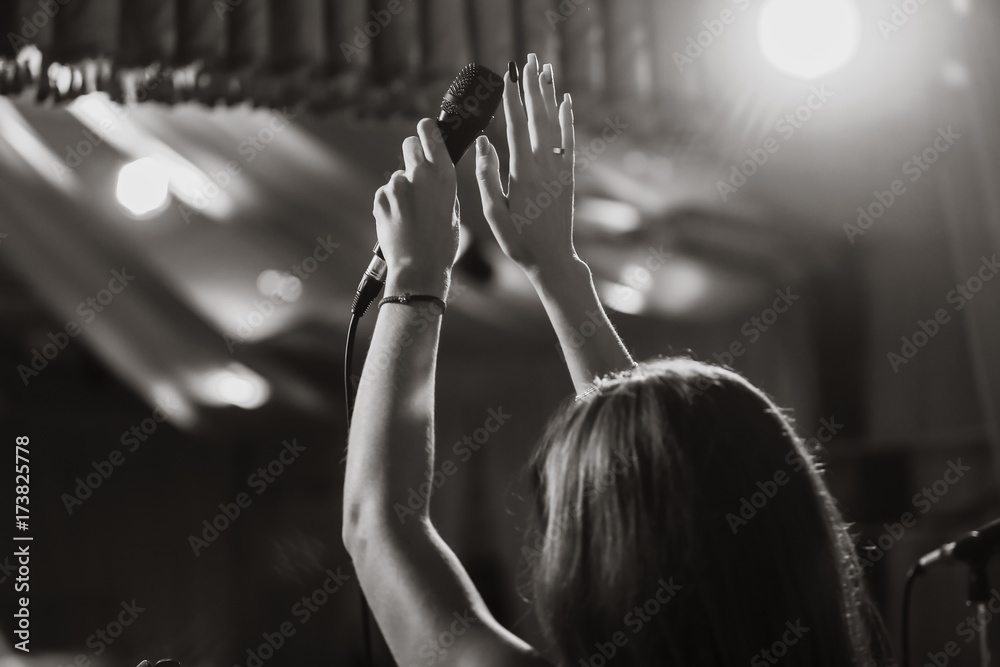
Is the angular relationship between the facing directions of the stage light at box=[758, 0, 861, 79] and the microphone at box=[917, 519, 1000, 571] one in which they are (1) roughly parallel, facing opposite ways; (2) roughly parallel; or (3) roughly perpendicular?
roughly perpendicular

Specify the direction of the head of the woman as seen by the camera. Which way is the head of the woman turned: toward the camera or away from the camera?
away from the camera

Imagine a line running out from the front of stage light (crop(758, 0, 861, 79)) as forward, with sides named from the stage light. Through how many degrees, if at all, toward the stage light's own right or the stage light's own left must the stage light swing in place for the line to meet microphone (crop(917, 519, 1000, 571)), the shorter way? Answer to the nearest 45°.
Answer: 0° — it already faces it

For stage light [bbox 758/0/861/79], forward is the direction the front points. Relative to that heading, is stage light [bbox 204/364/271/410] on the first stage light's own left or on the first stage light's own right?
on the first stage light's own right

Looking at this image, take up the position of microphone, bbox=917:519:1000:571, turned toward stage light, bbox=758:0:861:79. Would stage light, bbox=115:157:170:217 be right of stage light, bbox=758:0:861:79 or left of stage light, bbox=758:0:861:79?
left
